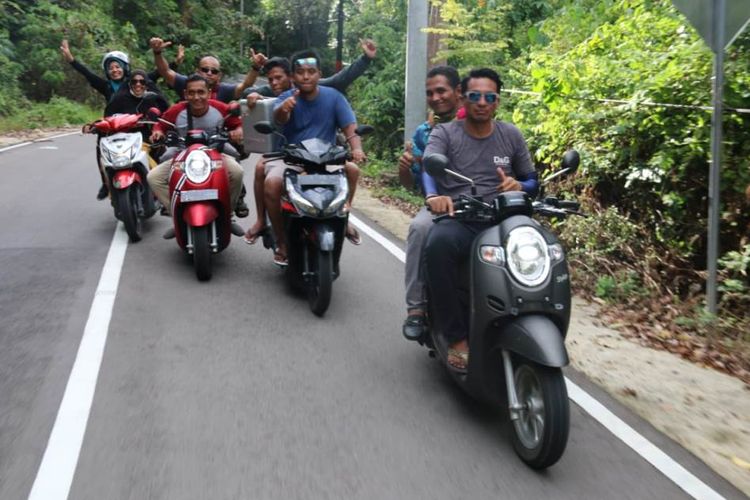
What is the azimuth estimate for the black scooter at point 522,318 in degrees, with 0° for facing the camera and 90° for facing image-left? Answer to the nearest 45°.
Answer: approximately 315°

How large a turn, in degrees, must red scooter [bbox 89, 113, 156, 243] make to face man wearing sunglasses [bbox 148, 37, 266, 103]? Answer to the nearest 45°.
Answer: approximately 135° to its left
